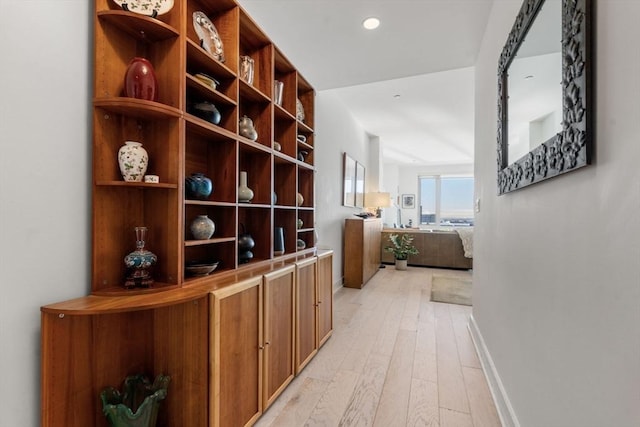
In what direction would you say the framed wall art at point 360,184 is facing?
to the viewer's right

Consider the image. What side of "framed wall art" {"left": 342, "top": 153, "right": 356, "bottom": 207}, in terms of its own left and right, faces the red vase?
right

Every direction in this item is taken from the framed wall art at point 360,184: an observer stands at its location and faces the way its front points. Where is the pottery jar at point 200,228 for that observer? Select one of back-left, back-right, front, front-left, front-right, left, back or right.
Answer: right

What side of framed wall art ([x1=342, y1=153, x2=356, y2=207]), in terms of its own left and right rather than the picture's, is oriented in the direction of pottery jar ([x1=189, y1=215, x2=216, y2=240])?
right

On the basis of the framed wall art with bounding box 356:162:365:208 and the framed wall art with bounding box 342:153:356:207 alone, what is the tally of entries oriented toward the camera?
0

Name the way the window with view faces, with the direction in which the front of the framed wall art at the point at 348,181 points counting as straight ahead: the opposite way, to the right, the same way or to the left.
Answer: to the right

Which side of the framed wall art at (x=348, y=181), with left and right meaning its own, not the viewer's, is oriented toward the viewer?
right

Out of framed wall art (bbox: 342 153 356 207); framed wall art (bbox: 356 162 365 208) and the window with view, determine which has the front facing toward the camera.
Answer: the window with view

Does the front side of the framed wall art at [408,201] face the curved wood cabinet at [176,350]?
yes

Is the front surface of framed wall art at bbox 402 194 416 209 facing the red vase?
yes

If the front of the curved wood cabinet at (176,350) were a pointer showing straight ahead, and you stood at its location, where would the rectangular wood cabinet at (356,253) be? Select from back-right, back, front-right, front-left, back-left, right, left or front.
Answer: left

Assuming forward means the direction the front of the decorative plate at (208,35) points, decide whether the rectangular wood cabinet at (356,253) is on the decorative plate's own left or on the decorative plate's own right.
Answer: on the decorative plate's own left

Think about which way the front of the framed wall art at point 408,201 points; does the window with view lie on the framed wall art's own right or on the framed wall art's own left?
on the framed wall art's own left

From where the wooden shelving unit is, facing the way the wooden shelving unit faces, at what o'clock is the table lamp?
The table lamp is roughly at 9 o'clock from the wooden shelving unit.

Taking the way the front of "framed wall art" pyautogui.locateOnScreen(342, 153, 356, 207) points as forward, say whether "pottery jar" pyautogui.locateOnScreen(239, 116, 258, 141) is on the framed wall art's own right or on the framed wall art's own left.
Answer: on the framed wall art's own right
